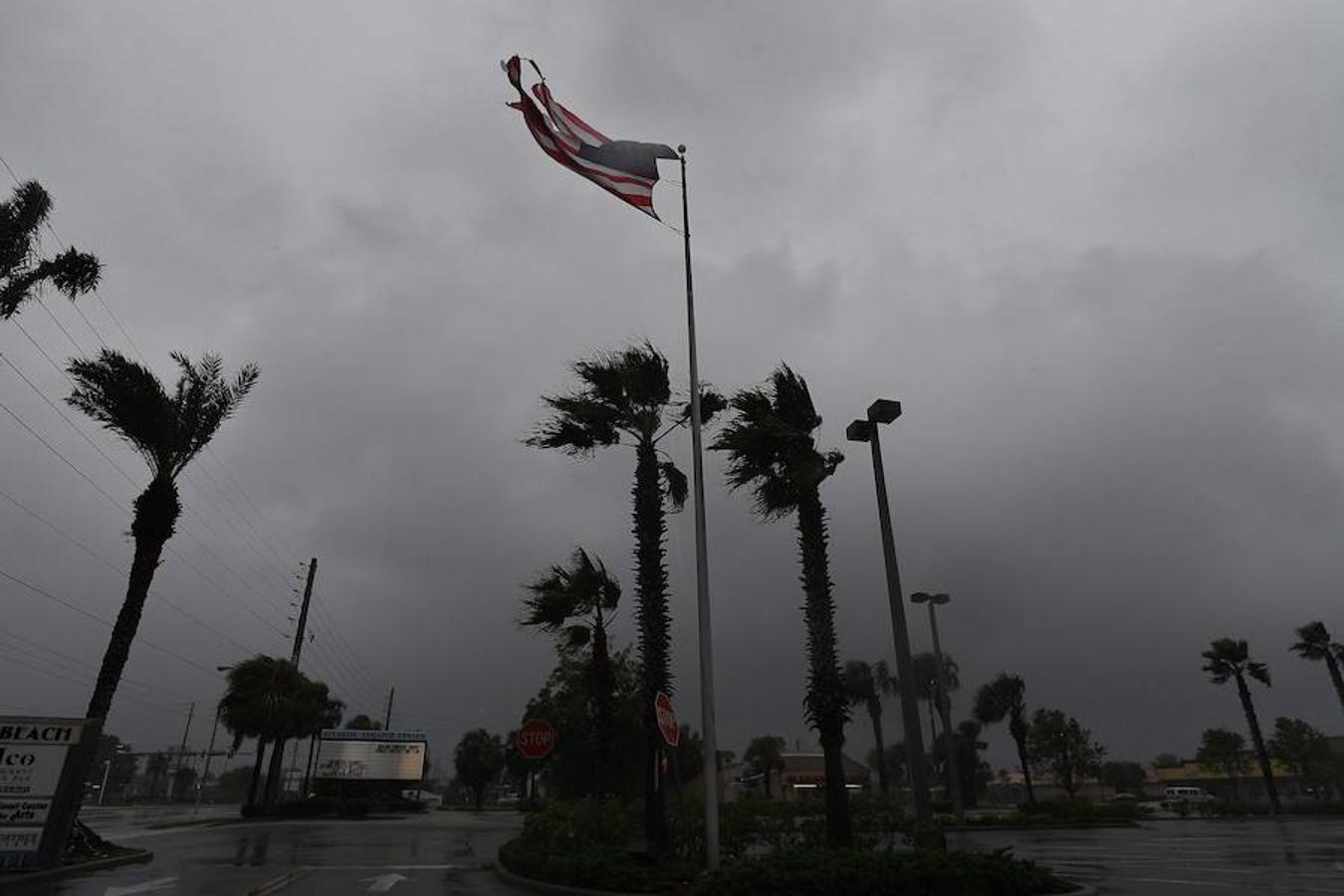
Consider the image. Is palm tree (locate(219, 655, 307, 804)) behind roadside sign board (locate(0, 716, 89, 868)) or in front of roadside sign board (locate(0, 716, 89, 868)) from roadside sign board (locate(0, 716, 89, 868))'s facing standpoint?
behind

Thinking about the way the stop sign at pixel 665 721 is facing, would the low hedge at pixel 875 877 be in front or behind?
in front

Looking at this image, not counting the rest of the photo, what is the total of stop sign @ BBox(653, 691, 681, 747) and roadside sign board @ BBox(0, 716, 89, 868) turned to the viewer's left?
0

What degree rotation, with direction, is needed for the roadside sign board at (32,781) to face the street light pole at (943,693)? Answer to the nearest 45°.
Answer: approximately 90° to its left

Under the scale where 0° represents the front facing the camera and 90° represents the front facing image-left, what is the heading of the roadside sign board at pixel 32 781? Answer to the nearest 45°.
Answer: approximately 0°

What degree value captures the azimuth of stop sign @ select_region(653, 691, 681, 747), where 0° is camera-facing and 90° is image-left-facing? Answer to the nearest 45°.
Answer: approximately 315°

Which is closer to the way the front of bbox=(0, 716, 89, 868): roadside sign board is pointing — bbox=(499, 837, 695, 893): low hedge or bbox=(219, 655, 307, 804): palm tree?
the low hedge
